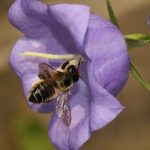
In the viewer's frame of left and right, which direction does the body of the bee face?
facing away from the viewer and to the right of the viewer
